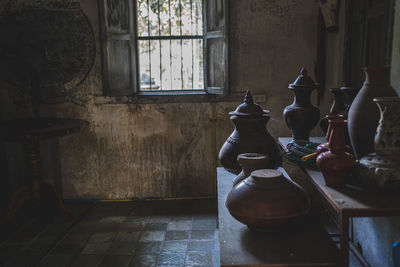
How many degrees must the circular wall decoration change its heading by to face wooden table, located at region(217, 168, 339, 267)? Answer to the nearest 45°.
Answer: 0° — it already faces it

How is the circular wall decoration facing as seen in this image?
toward the camera

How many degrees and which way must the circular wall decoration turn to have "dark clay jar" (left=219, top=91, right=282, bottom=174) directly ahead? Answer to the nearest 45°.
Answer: approximately 45° to its left

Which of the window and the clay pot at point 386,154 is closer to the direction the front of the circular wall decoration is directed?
the clay pot

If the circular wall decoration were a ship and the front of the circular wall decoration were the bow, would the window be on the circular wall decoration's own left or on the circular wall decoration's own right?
on the circular wall decoration's own left

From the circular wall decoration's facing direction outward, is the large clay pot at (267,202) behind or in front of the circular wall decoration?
in front

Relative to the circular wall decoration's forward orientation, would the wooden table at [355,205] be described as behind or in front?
in front

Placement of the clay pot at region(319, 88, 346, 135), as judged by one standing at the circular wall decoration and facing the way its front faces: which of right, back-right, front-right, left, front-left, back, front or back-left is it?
front-left
